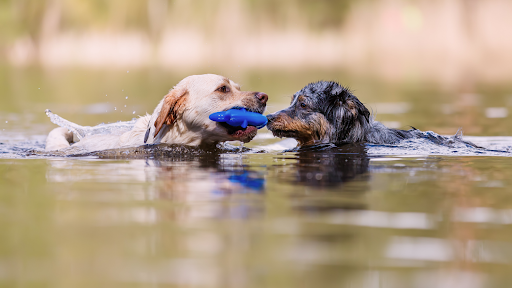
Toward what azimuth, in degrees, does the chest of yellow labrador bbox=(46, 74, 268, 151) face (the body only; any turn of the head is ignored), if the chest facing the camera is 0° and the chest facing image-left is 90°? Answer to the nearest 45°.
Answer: approximately 270°

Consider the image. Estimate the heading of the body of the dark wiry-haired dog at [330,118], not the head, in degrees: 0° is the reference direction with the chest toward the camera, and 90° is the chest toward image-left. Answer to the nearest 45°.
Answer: approximately 90°
